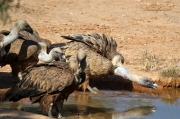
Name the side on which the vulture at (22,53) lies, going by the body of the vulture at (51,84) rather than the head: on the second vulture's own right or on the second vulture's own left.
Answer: on the second vulture's own left

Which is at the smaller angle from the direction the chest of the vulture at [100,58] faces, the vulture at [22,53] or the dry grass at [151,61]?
the dry grass

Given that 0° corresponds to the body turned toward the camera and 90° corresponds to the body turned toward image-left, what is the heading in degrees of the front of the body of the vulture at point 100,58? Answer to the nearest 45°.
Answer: approximately 270°
